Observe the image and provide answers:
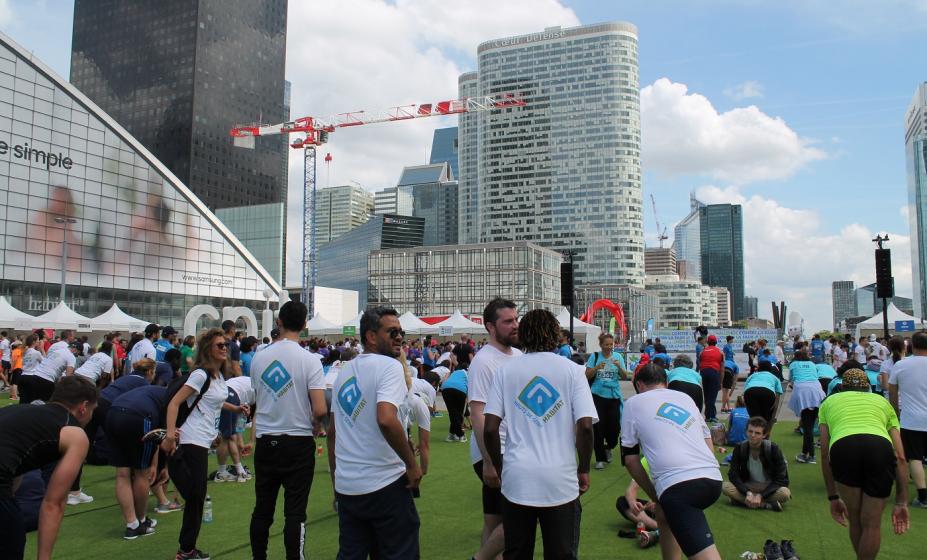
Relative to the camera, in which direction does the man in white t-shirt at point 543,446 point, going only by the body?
away from the camera

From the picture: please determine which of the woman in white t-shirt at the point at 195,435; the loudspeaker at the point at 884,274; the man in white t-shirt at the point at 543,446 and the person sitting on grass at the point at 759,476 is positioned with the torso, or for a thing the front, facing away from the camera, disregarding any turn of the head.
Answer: the man in white t-shirt

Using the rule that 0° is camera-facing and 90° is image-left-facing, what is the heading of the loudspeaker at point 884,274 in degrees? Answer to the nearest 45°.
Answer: approximately 0°

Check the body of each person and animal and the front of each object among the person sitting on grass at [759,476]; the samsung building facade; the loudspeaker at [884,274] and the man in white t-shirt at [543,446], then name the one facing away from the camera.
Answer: the man in white t-shirt

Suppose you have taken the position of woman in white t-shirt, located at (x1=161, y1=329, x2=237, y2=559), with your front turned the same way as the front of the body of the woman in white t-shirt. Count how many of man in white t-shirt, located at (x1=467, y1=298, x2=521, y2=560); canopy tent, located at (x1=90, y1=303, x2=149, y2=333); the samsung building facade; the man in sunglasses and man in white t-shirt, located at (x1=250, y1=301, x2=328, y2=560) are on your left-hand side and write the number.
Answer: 2

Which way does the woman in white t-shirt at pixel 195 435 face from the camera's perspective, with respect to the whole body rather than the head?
to the viewer's right

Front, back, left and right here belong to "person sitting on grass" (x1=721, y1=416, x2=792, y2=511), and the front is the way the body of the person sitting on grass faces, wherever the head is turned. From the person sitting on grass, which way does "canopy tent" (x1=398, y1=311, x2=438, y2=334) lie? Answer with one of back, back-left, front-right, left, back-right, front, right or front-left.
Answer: back-right

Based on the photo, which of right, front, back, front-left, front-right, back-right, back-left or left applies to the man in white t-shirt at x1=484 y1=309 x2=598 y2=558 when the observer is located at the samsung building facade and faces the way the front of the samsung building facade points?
front-right

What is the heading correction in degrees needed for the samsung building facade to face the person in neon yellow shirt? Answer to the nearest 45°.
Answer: approximately 45° to its right

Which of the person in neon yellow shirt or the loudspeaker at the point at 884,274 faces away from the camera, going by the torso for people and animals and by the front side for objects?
the person in neon yellow shirt

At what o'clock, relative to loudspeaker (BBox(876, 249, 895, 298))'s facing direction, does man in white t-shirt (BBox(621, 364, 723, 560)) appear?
The man in white t-shirt is roughly at 12 o'clock from the loudspeaker.
